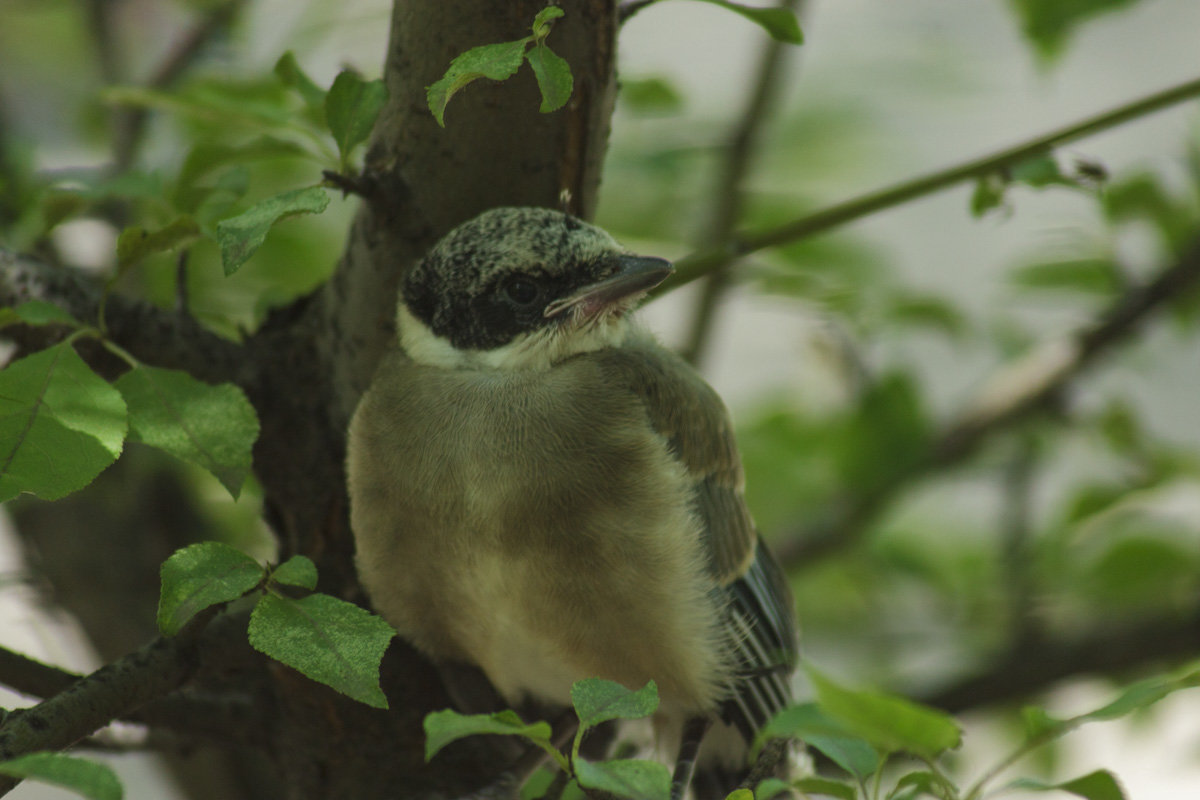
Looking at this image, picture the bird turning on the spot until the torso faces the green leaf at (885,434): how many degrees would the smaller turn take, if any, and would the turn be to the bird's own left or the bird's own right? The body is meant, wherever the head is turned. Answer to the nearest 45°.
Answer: approximately 180°

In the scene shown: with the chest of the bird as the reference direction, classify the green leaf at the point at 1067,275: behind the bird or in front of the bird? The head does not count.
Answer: behind

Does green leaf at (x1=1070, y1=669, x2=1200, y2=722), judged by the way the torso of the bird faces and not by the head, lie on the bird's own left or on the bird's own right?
on the bird's own left

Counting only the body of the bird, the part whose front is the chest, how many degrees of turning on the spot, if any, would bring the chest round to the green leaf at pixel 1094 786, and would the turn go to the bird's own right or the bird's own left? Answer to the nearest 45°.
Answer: approximately 90° to the bird's own left

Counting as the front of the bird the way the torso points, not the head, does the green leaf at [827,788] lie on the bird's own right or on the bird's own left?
on the bird's own left

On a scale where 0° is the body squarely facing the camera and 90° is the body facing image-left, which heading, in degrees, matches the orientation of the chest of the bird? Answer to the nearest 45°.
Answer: approximately 45°

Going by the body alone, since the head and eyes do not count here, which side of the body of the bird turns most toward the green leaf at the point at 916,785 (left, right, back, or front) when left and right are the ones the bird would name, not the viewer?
left

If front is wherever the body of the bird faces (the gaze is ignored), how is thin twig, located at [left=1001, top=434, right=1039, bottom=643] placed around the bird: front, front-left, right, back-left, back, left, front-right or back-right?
back
